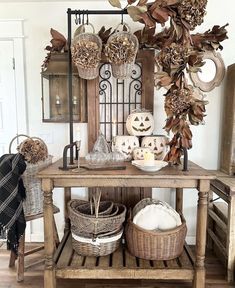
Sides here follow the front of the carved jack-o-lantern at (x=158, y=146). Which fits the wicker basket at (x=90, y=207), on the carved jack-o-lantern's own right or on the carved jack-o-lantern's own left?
on the carved jack-o-lantern's own right

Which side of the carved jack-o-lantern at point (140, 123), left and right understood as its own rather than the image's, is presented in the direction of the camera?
front

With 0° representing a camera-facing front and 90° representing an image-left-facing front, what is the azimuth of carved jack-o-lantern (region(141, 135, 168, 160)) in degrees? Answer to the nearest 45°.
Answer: approximately 0°

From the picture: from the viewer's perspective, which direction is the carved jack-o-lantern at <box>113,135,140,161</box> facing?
toward the camera

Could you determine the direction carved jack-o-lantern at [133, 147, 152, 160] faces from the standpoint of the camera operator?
facing the viewer

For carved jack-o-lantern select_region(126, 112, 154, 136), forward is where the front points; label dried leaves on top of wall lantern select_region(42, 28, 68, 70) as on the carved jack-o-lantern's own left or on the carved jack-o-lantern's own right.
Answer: on the carved jack-o-lantern's own right

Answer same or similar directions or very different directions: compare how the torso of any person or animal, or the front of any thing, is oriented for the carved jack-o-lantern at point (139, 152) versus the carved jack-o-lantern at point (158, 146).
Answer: same or similar directions

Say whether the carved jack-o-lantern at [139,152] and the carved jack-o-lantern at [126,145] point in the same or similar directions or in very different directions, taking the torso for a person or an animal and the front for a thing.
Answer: same or similar directions

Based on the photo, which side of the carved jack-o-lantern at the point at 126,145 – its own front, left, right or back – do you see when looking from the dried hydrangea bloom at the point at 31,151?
right
